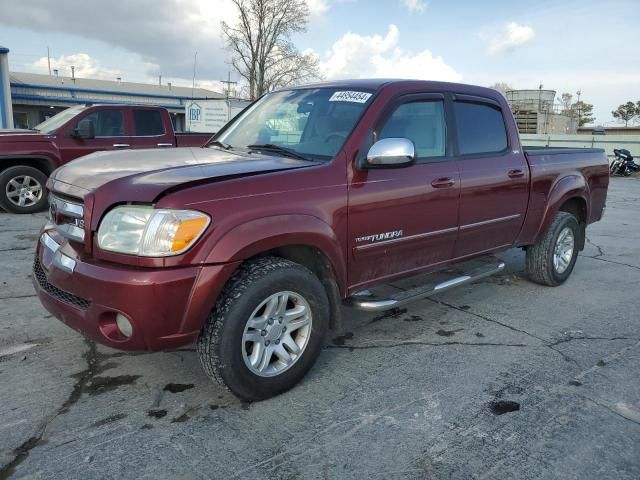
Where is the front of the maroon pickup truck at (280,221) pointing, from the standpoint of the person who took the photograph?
facing the viewer and to the left of the viewer

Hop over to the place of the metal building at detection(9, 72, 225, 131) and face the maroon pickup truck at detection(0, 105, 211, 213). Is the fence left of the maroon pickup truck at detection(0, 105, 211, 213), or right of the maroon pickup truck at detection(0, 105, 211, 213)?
left

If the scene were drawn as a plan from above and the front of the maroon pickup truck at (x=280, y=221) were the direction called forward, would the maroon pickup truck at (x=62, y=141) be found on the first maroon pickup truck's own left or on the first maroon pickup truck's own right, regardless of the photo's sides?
on the first maroon pickup truck's own right

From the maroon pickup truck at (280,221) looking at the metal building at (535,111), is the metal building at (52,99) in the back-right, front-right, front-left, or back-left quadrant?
front-left

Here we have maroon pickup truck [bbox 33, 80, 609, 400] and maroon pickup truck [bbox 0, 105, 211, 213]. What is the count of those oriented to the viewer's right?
0

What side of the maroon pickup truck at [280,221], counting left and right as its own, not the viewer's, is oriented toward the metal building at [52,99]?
right

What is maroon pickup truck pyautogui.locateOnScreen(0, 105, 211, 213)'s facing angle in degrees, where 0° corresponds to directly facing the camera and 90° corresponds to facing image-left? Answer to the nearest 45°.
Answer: approximately 90°

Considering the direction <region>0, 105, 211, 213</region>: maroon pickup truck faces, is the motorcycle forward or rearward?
rearward
